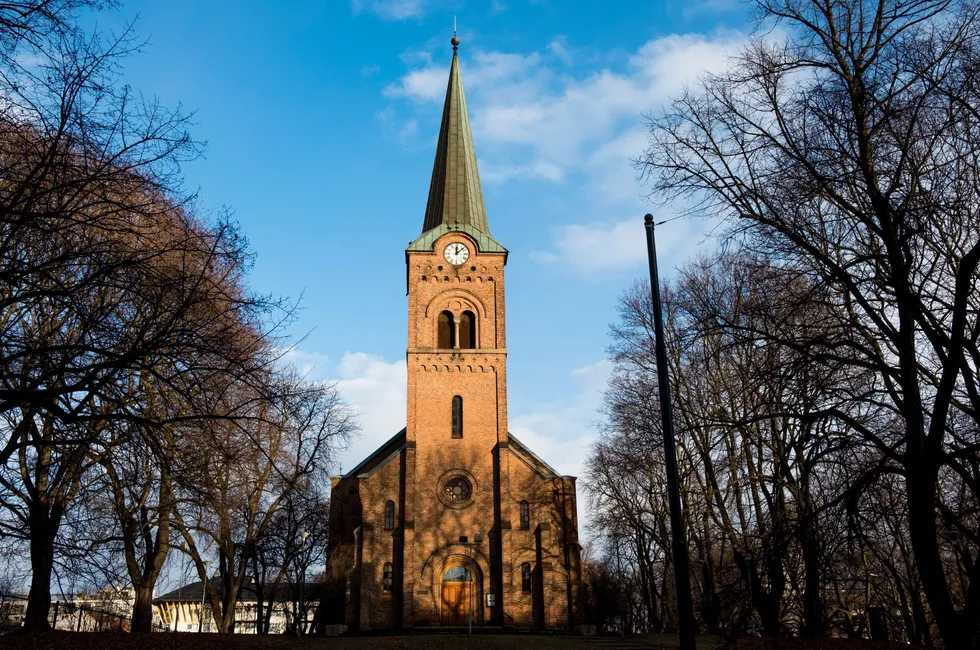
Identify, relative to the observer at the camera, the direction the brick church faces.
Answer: facing the viewer

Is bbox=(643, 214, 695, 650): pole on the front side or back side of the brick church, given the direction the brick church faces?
on the front side
